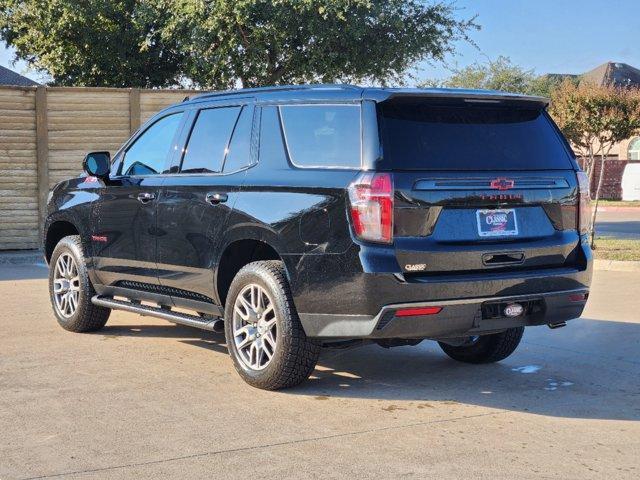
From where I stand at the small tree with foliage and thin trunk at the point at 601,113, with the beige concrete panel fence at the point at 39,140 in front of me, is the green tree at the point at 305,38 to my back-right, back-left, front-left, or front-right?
front-right

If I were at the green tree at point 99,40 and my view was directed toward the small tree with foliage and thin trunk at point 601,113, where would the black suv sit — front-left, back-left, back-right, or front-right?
front-right

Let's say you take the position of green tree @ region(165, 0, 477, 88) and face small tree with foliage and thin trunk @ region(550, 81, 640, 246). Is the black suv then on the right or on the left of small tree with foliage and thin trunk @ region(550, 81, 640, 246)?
right

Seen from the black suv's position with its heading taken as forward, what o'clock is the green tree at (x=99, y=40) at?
The green tree is roughly at 1 o'clock from the black suv.

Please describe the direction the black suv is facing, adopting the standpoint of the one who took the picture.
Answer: facing away from the viewer and to the left of the viewer

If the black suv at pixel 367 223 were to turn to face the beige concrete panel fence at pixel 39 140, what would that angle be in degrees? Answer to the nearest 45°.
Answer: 0° — it already faces it

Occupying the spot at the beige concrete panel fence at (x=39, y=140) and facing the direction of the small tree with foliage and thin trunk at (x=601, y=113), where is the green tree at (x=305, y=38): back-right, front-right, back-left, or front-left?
front-left

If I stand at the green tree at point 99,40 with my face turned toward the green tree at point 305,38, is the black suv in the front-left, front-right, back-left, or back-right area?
front-right

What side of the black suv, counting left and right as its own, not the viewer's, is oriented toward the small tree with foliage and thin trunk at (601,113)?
right

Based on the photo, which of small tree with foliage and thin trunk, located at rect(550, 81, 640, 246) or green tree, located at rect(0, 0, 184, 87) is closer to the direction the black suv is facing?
the green tree

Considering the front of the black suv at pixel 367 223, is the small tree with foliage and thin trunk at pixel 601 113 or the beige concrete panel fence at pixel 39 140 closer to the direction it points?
the beige concrete panel fence

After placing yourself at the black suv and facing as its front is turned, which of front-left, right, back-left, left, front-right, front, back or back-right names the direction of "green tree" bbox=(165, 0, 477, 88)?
front-right

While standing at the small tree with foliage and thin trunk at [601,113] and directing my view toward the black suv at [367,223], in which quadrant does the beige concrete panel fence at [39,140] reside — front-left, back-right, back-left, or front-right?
front-right
